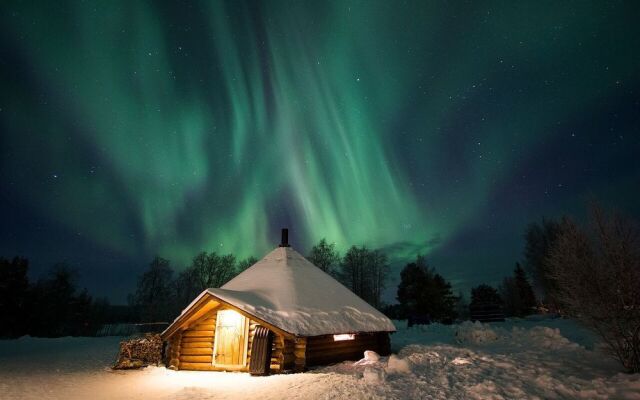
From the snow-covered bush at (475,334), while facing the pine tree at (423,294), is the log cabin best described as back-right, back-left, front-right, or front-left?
back-left

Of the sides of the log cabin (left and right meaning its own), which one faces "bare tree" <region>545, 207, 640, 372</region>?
left

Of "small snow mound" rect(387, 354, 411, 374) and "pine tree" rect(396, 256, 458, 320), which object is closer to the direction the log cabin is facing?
the small snow mound

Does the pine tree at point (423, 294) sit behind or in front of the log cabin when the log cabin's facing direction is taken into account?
behind

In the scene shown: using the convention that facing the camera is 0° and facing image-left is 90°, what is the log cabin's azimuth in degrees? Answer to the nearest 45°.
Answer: approximately 45°

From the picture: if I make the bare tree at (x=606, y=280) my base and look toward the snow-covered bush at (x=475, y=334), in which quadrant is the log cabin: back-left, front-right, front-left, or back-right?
front-left

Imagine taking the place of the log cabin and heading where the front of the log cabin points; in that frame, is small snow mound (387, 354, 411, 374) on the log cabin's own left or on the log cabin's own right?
on the log cabin's own left

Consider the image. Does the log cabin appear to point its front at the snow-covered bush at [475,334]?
no

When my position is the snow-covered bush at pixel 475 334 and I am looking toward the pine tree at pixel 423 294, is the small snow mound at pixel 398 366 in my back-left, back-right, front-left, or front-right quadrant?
back-left
